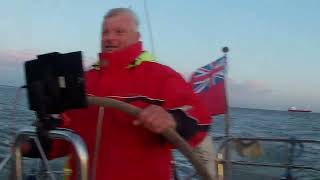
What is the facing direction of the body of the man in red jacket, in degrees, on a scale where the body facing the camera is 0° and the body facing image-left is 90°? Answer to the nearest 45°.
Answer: approximately 45°

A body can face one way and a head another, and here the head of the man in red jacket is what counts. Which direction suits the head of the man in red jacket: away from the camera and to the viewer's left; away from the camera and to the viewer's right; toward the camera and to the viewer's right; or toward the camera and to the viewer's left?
toward the camera and to the viewer's left
